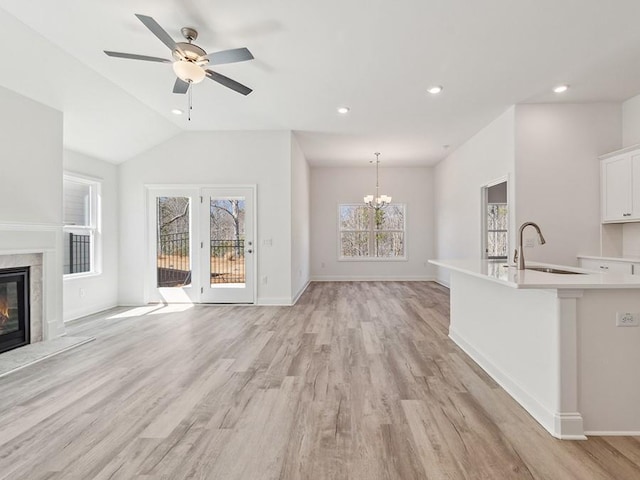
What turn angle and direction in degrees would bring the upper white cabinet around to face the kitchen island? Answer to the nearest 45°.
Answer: approximately 45° to its left

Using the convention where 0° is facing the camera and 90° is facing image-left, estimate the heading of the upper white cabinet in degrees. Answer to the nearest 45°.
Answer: approximately 45°

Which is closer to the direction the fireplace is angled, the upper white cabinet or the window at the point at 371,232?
the upper white cabinet

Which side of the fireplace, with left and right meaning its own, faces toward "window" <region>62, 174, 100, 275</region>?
left

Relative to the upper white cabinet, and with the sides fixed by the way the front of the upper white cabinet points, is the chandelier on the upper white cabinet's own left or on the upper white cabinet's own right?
on the upper white cabinet's own right

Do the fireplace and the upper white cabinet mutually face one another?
yes

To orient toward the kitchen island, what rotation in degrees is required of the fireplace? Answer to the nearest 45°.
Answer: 0° — it already faces it

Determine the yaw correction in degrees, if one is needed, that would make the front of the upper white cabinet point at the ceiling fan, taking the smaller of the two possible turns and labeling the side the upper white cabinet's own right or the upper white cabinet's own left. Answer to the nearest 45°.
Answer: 0° — it already faces it

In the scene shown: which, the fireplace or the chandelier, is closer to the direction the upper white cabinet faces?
the fireplace

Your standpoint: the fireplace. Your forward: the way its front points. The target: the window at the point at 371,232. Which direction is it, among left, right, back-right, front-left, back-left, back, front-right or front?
front-left

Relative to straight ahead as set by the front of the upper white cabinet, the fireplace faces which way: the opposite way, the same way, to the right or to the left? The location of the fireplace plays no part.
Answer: the opposite way
